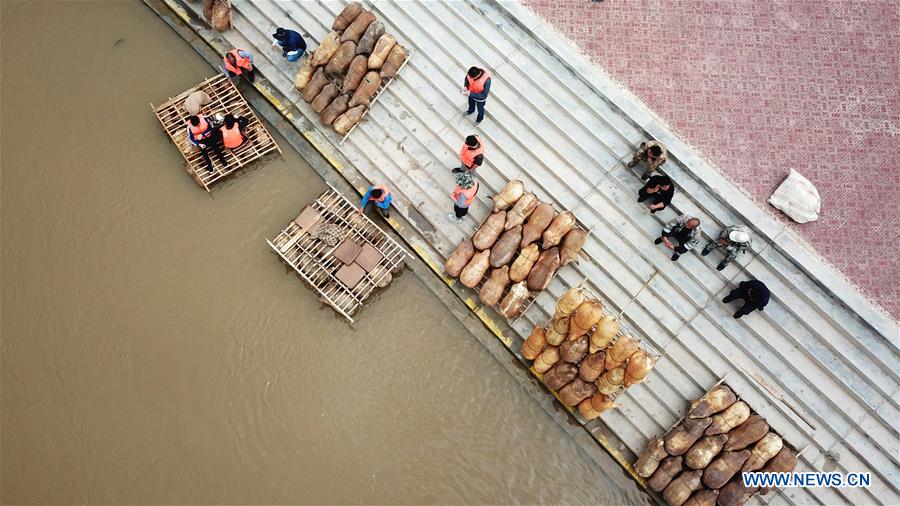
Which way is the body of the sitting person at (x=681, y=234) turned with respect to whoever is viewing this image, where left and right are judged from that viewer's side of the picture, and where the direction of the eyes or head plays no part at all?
facing the viewer and to the left of the viewer

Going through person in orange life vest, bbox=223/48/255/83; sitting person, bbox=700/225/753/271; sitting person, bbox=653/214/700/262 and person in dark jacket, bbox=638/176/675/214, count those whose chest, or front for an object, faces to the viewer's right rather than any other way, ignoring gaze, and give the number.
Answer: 0

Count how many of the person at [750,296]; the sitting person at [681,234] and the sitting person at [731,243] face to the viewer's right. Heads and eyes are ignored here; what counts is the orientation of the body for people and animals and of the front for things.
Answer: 0

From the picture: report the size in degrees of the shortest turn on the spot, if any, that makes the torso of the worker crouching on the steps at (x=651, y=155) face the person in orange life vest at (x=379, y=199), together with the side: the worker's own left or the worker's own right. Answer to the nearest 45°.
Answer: approximately 45° to the worker's own right

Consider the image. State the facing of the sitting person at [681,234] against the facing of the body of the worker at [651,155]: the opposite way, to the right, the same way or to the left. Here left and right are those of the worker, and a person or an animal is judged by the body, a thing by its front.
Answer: the same way

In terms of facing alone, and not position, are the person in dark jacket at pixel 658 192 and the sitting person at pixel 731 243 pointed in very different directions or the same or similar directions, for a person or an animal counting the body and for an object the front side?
same or similar directions

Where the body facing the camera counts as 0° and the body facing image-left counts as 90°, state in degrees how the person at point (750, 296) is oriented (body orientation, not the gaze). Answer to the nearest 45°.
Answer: approximately 45°
